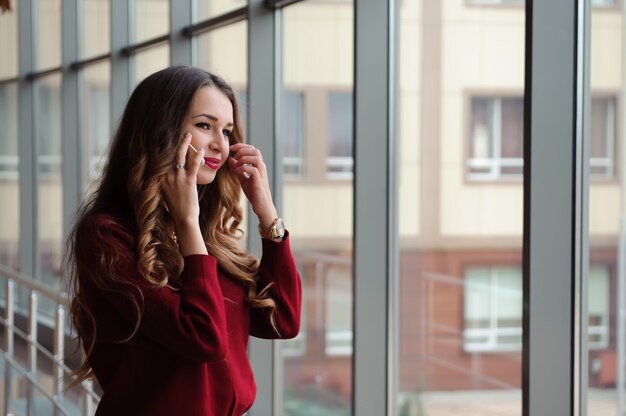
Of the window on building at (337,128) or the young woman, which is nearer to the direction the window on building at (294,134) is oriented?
the young woman

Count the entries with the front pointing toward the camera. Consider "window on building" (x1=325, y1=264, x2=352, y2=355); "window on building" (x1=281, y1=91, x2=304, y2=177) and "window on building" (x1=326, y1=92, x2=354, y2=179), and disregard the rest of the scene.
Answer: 3

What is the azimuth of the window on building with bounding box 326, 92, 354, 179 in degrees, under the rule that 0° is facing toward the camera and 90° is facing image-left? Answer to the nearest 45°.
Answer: approximately 0°

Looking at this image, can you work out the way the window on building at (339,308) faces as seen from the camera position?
facing the viewer

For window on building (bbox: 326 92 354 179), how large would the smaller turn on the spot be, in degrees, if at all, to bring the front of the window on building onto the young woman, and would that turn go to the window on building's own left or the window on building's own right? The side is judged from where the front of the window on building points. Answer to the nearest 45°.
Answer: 0° — it already faces them

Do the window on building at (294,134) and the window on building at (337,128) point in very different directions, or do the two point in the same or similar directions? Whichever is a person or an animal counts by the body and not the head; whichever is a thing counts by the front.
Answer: same or similar directions

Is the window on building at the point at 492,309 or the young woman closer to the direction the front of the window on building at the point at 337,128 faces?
the young woman

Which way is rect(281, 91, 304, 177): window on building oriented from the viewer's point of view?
toward the camera

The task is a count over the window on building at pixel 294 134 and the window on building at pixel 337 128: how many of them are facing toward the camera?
2

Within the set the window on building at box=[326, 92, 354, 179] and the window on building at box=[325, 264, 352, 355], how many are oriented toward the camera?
2

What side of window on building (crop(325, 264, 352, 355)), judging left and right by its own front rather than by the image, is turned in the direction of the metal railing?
front

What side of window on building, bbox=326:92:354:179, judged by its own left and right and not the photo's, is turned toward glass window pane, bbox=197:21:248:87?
front

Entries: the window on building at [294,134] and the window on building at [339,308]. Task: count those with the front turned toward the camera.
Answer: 2

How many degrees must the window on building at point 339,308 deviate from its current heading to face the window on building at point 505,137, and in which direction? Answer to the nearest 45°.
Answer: approximately 135° to its left
